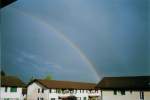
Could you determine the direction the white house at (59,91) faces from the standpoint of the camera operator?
facing the viewer and to the right of the viewer

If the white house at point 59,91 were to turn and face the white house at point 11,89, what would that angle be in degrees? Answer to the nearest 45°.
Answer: approximately 135° to its right

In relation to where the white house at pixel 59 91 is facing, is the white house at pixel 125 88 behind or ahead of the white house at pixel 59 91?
ahead
